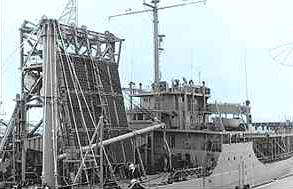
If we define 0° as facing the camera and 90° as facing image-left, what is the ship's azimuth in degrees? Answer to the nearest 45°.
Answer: approximately 45°
